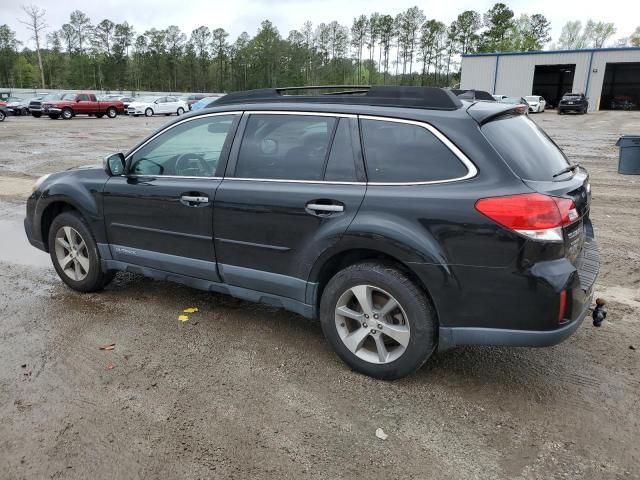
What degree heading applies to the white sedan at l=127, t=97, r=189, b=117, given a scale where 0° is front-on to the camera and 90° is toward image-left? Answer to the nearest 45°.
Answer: approximately 45°

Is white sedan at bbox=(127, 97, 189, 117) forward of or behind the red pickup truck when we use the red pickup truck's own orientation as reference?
behind

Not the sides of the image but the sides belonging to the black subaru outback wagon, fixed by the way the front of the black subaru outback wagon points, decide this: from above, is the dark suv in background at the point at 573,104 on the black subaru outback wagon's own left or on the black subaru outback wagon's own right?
on the black subaru outback wagon's own right

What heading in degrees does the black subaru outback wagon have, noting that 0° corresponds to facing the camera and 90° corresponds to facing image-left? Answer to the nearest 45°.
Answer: approximately 135°

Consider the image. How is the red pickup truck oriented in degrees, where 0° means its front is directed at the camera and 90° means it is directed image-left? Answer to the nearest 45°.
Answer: approximately 45°

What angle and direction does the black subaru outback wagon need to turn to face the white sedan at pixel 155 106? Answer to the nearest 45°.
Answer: approximately 45° to its right

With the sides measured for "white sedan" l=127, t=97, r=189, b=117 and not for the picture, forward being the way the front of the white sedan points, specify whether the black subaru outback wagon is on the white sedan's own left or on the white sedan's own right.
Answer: on the white sedan's own left
